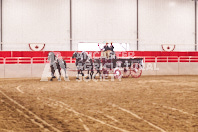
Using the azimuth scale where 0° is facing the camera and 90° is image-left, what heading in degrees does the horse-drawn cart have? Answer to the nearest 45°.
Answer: approximately 90°

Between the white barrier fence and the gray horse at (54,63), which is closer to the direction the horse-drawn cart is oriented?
the gray horse

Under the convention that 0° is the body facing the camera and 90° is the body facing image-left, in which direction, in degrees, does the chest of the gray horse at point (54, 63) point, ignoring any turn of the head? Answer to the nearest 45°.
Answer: approximately 45°

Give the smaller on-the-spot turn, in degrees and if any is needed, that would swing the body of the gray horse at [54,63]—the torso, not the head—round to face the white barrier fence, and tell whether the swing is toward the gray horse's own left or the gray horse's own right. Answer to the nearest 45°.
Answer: approximately 135° to the gray horse's own right

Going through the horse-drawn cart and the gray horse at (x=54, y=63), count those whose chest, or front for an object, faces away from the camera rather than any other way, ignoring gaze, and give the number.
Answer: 0

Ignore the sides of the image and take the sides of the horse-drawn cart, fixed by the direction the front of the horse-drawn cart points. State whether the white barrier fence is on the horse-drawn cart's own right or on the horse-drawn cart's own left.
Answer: on the horse-drawn cart's own right

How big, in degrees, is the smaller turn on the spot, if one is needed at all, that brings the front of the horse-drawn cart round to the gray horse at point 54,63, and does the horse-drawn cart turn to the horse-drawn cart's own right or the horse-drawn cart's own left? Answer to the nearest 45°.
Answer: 0° — it already faces it

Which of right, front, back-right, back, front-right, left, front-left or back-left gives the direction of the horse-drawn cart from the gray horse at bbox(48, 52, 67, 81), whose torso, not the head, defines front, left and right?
back-left
